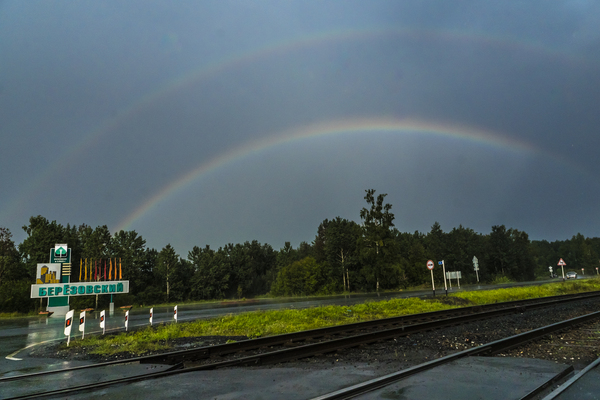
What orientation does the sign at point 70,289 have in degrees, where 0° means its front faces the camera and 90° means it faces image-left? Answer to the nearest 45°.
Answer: approximately 0°

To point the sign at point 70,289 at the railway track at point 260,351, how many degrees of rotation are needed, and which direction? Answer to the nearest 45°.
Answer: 0° — it already faces it
